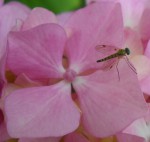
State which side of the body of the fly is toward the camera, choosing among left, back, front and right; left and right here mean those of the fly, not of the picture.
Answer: right
